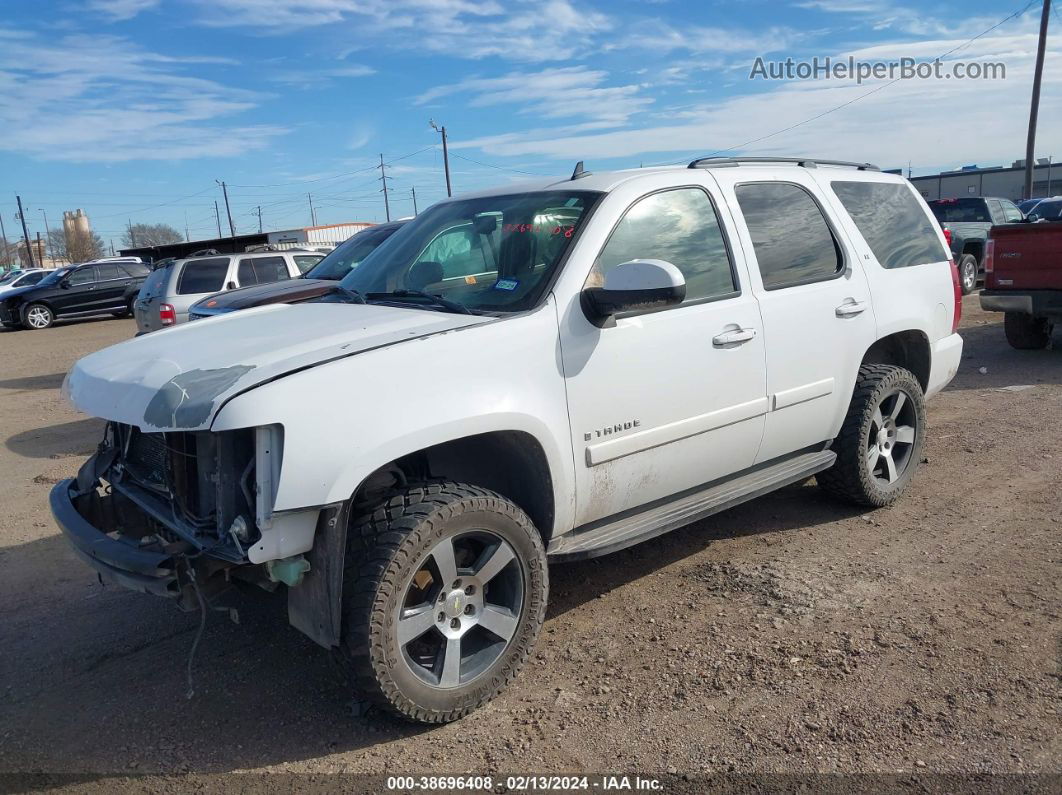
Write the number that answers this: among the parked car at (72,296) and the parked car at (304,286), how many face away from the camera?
0

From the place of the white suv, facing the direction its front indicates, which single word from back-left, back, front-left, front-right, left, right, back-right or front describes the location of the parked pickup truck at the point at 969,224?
back

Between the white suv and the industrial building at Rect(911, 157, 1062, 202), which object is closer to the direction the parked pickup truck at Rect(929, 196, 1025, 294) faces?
the industrial building

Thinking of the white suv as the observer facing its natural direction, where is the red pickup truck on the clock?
The red pickup truck is roughly at 6 o'clock from the white suv.

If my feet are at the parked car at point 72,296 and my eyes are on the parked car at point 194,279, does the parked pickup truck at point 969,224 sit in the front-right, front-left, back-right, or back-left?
front-left

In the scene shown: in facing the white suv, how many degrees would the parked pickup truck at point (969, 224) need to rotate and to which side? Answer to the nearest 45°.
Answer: approximately 135° to its right

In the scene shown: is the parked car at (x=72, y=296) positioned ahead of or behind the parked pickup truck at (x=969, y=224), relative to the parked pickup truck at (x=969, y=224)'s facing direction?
behind

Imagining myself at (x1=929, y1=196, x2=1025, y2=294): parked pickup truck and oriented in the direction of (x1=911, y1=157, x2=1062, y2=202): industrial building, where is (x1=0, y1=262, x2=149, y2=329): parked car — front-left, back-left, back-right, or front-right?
back-left

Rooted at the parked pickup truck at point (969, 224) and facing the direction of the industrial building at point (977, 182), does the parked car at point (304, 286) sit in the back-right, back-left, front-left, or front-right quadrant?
back-left

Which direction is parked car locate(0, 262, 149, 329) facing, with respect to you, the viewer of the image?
facing the viewer and to the left of the viewer

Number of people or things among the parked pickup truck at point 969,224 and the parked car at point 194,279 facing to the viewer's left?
0

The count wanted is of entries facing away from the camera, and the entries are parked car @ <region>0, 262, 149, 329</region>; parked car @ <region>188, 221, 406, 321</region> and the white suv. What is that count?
0

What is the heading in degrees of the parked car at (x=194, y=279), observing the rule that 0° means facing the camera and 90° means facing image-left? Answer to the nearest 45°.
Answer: approximately 225°

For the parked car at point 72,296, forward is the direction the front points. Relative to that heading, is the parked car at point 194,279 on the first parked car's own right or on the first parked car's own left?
on the first parked car's own left

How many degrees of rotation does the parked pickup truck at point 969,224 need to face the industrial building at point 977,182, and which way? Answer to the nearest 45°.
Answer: approximately 45° to its left

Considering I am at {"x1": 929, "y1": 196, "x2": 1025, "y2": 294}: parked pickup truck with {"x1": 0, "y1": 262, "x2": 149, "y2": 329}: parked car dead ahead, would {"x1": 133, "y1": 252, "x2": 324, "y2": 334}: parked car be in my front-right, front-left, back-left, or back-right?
front-left
